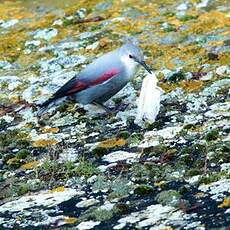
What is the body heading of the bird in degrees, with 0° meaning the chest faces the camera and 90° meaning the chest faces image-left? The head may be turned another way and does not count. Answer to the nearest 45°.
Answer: approximately 270°

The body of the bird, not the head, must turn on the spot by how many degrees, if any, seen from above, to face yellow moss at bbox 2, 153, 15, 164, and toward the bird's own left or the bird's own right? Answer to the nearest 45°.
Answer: approximately 135° to the bird's own right
